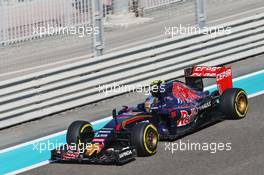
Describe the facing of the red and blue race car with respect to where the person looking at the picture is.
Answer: facing the viewer and to the left of the viewer
